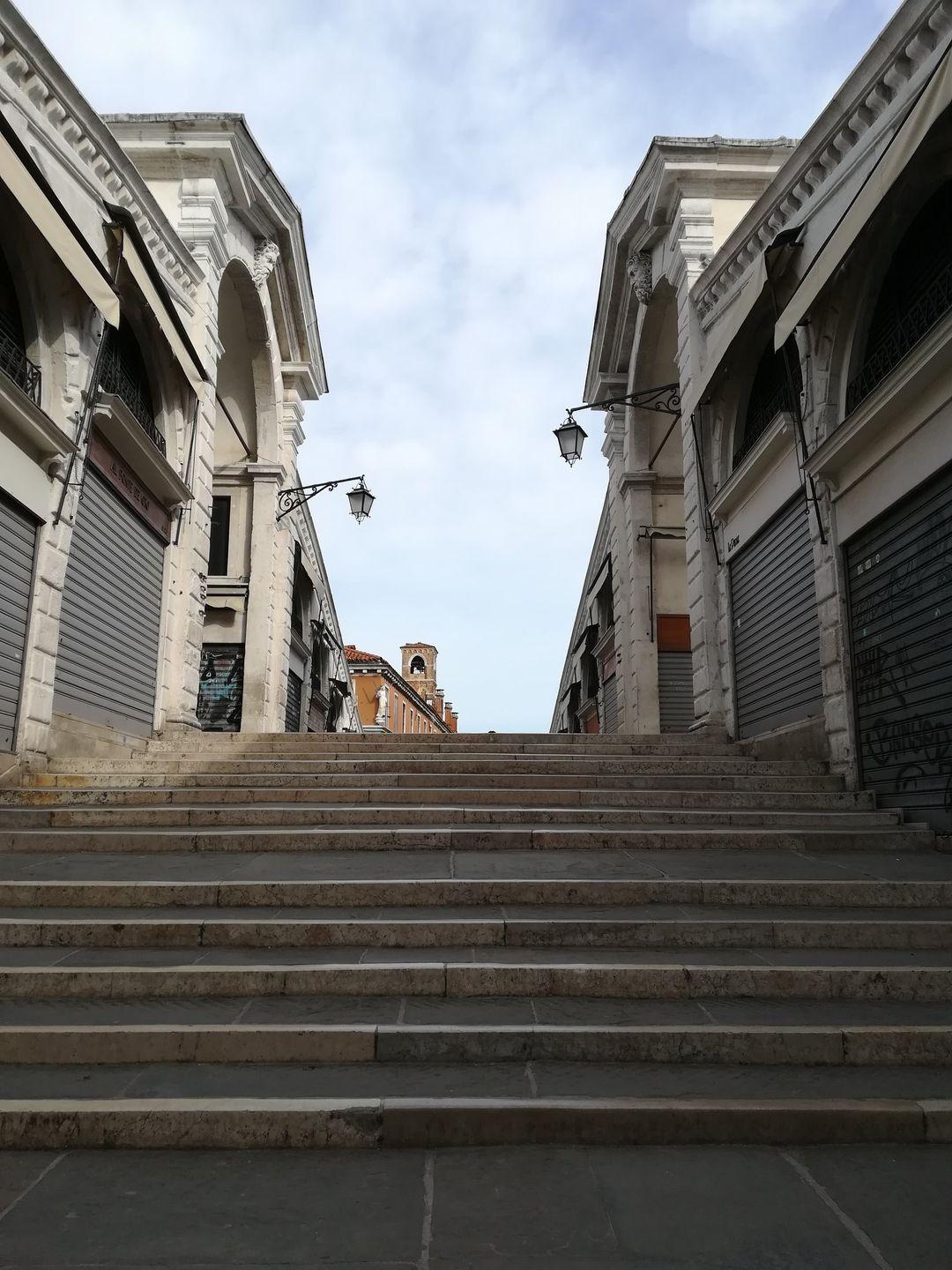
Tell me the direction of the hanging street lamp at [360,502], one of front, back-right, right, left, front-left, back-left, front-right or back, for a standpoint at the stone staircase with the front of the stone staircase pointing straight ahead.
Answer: back

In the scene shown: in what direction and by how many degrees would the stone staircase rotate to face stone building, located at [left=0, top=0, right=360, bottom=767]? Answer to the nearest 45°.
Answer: approximately 135° to its right

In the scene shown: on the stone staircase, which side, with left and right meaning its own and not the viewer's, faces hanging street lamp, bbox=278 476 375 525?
back

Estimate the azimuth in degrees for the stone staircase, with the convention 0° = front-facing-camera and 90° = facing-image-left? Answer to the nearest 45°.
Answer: approximately 0°

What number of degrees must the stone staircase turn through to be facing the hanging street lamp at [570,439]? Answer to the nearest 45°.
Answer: approximately 180°
